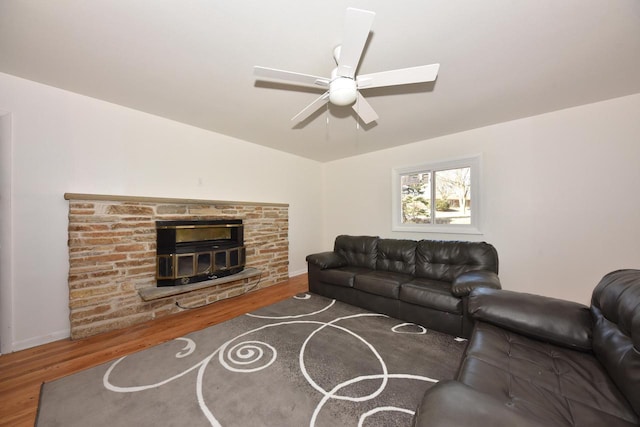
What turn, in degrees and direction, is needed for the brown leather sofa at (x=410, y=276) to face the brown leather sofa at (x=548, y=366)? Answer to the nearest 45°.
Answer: approximately 45° to its left

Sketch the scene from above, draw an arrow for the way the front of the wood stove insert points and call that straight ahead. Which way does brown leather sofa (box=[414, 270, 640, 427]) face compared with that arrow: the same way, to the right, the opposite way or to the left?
the opposite way

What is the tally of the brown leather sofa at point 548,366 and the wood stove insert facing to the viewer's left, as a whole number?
1

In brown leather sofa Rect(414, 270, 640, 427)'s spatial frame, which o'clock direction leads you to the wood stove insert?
The wood stove insert is roughly at 12 o'clock from the brown leather sofa.

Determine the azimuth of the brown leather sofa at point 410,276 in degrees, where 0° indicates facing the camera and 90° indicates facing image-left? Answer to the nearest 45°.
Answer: approximately 45°

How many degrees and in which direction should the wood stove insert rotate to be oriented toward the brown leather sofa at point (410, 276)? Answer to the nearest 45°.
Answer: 0° — it already faces it

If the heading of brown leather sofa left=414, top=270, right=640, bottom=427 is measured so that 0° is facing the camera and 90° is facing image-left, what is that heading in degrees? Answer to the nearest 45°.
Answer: approximately 90°

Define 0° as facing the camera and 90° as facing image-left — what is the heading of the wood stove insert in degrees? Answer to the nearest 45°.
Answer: approximately 315°

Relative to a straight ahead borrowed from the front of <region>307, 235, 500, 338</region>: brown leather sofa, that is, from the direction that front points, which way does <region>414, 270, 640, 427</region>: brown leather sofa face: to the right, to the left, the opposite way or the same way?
to the right
